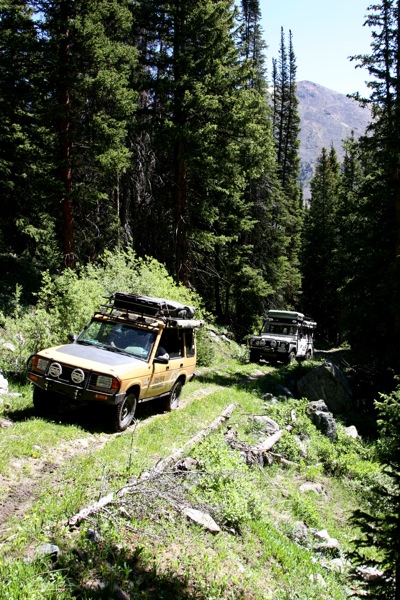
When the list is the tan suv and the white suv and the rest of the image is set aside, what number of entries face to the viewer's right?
0

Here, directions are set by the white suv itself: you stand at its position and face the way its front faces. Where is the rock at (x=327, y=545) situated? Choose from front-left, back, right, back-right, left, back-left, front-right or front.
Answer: front-left

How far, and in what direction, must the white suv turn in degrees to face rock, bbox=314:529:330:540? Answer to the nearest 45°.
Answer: approximately 45° to its left

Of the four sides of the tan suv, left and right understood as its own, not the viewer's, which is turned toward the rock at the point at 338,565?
left

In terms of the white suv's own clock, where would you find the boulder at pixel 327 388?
The boulder is roughly at 10 o'clock from the white suv.

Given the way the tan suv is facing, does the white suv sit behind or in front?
behind

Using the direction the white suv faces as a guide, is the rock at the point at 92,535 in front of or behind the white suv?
in front

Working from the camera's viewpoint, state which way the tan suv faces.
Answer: facing the viewer and to the left of the viewer

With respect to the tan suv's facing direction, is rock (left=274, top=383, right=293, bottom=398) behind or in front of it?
behind

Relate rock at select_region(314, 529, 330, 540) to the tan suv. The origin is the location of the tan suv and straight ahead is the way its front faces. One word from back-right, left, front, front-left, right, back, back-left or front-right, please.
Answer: left

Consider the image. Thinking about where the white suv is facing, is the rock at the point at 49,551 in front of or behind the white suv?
in front
